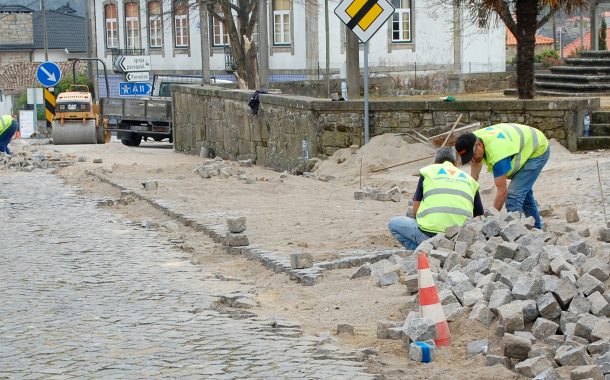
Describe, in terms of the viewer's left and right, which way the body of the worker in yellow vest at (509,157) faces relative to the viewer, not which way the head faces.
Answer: facing to the left of the viewer

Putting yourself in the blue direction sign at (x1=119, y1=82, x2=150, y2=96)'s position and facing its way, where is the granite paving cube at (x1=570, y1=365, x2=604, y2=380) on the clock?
The granite paving cube is roughly at 12 o'clock from the blue direction sign.

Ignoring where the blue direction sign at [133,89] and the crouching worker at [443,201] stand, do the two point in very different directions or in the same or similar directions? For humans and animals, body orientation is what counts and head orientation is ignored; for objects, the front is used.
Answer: very different directions

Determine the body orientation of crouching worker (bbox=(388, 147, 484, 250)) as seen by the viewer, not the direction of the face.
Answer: away from the camera

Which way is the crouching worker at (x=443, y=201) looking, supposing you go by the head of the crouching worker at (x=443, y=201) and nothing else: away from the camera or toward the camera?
away from the camera

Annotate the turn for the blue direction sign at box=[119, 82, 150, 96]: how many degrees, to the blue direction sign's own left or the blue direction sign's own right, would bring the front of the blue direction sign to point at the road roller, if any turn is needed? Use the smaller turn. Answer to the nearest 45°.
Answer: approximately 45° to the blue direction sign's own right

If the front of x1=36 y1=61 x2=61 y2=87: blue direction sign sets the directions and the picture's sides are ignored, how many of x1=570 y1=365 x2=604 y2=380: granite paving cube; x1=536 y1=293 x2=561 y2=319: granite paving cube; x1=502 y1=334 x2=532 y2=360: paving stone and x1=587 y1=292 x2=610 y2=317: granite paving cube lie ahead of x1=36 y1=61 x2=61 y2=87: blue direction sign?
4

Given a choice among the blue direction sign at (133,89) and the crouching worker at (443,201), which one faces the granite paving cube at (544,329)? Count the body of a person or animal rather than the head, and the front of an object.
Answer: the blue direction sign

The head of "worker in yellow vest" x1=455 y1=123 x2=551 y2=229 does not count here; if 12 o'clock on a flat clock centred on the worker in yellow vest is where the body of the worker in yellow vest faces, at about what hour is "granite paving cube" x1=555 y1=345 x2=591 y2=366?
The granite paving cube is roughly at 9 o'clock from the worker in yellow vest.

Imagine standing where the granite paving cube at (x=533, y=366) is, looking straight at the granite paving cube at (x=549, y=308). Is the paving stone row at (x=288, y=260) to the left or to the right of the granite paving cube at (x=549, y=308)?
left

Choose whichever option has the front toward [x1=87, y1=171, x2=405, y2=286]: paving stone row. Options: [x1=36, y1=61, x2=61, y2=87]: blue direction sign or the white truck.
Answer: the blue direction sign
